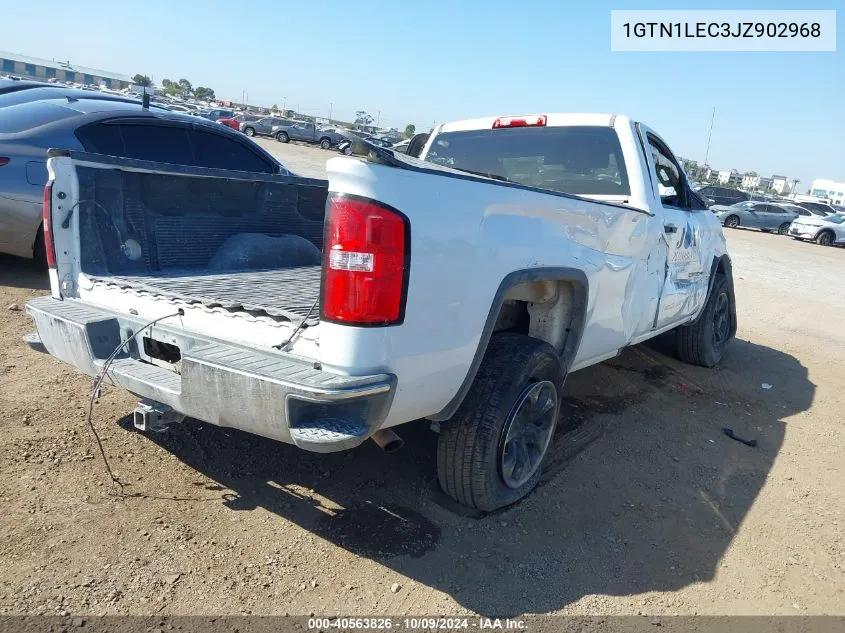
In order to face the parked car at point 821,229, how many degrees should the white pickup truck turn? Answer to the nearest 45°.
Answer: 0° — it already faces it

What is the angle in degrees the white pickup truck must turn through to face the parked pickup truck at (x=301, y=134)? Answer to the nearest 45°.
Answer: approximately 45° to its left

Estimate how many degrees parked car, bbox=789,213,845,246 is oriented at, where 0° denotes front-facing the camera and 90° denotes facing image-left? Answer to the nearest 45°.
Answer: approximately 45°

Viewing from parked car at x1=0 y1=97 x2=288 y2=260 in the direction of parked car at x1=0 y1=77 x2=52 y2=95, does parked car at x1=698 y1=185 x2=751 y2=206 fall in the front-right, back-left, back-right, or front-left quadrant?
front-right

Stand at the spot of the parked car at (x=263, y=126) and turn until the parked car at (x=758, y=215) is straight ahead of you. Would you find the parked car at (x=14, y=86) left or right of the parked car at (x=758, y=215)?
right

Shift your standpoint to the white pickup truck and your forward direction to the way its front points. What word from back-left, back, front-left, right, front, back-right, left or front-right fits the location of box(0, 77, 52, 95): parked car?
left

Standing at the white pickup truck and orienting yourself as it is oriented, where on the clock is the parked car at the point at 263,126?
The parked car is roughly at 10 o'clock from the white pickup truck.

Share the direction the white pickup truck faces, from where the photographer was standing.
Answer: facing away from the viewer and to the right of the viewer

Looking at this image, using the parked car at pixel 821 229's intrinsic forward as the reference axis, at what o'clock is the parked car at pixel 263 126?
the parked car at pixel 263 126 is roughly at 2 o'clock from the parked car at pixel 821 229.

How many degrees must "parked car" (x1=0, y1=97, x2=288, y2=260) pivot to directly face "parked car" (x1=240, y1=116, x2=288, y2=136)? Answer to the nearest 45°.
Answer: approximately 45° to its left

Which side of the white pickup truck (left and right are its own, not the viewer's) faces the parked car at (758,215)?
front

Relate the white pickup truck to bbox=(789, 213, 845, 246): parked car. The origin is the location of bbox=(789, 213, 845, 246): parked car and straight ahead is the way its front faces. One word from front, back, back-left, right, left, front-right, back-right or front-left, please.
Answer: front-left

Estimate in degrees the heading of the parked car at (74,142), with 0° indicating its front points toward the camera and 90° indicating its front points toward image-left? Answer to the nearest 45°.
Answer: approximately 225°

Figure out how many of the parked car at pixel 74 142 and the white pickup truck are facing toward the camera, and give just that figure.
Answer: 0
